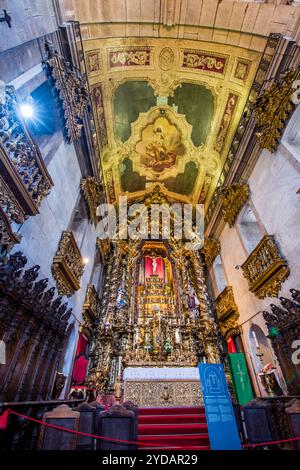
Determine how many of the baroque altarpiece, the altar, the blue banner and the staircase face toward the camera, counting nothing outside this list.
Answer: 4

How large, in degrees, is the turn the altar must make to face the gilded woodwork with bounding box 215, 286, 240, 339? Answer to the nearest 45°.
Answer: approximately 90° to its left

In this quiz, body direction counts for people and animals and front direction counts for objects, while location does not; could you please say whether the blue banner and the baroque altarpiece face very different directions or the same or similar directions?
same or similar directions

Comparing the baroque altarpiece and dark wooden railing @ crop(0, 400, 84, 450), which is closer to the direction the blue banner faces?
the dark wooden railing

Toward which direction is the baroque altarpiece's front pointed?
toward the camera

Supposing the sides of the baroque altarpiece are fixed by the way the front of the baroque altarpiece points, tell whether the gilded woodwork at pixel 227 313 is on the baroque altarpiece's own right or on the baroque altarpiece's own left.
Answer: on the baroque altarpiece's own left

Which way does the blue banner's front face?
toward the camera

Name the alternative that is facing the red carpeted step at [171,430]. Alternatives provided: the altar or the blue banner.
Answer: the altar

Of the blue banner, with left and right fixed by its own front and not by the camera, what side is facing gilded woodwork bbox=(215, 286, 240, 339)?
back

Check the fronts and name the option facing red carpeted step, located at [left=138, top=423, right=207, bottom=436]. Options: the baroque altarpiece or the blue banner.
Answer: the baroque altarpiece

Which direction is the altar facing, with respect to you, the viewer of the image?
facing the viewer

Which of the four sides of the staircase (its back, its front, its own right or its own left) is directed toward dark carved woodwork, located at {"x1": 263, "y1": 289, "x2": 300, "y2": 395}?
left

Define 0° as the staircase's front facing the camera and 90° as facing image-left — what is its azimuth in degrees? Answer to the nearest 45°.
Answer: approximately 0°
